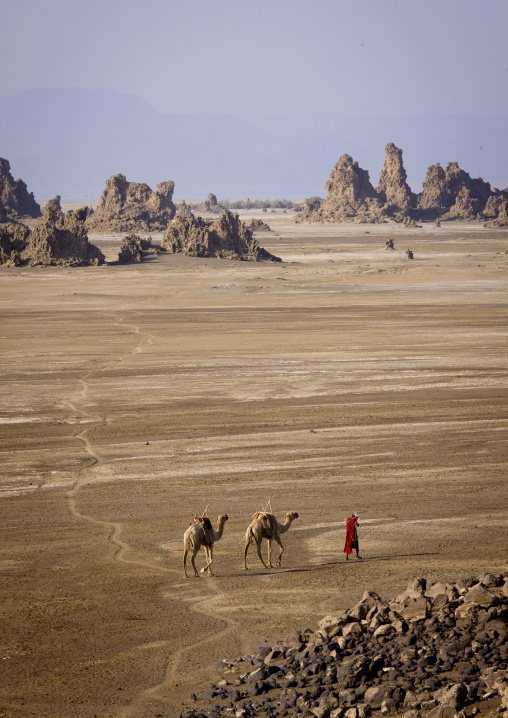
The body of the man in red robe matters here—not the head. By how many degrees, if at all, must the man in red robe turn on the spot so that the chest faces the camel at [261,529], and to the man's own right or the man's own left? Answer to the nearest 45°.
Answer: approximately 180°

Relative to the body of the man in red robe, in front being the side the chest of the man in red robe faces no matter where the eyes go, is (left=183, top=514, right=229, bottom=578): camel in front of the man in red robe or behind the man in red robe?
behind

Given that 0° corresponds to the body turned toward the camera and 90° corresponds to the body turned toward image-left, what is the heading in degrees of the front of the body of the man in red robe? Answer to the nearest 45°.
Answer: approximately 270°
